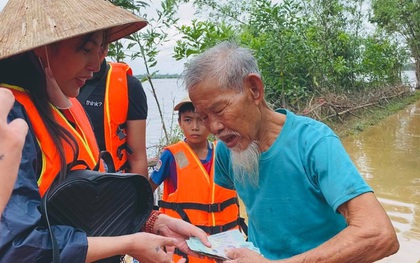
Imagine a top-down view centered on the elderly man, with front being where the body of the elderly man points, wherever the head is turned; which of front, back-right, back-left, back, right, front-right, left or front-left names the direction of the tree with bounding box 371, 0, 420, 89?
back-right

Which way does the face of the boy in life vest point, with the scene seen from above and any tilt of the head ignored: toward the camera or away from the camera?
toward the camera

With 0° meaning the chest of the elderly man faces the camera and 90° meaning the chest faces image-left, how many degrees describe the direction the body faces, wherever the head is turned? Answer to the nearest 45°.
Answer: approximately 45°

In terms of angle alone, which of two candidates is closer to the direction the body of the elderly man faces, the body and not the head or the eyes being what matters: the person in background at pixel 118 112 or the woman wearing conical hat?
the woman wearing conical hat

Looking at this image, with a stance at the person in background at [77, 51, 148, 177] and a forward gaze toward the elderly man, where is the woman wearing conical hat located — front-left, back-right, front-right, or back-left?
front-right

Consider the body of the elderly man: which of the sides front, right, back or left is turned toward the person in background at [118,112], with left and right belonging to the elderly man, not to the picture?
right

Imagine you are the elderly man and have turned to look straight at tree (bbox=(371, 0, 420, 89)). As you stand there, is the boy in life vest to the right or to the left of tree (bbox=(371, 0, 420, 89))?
left

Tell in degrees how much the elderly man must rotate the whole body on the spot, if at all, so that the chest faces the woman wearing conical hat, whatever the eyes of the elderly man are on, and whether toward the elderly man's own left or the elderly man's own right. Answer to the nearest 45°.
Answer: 0° — they already face them

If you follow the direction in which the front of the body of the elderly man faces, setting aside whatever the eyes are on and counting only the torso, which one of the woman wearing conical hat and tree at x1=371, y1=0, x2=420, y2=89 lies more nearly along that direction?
the woman wearing conical hat

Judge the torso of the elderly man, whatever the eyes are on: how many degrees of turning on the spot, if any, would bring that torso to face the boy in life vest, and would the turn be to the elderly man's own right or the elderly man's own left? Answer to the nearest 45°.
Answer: approximately 90° to the elderly man's own right

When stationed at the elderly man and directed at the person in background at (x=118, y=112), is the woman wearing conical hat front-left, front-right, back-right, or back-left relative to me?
front-left
